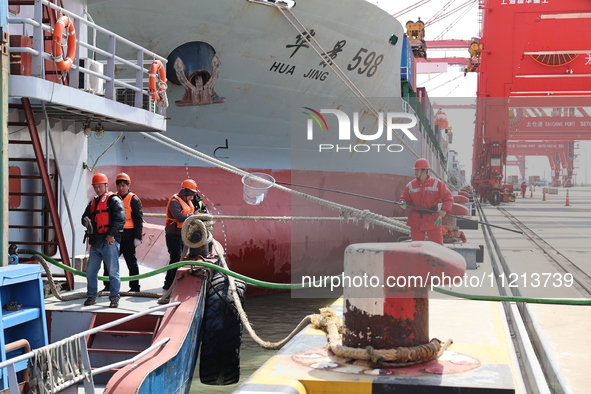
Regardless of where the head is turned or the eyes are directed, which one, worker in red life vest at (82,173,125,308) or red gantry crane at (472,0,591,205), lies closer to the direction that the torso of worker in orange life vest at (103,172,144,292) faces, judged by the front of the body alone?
the worker in red life vest

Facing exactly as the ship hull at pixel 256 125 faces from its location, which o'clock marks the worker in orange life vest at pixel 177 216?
The worker in orange life vest is roughly at 11 o'clock from the ship hull.

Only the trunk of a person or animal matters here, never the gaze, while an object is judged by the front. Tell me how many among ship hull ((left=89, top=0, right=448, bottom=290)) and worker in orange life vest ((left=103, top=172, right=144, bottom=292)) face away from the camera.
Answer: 0

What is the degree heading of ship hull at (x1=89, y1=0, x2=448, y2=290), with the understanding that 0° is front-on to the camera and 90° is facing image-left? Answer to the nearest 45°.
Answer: approximately 45°

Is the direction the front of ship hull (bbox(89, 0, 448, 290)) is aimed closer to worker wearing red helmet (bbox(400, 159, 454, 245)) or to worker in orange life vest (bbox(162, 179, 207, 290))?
the worker in orange life vest

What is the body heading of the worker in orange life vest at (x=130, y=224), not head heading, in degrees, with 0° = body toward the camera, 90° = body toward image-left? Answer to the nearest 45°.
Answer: approximately 45°

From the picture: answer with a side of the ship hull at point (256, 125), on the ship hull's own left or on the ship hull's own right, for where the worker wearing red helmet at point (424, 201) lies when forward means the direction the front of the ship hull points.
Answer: on the ship hull's own left

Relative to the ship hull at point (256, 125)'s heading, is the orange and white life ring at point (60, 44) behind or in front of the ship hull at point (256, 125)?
in front

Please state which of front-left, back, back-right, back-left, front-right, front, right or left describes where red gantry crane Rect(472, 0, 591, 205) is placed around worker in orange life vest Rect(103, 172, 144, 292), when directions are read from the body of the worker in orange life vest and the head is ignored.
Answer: back

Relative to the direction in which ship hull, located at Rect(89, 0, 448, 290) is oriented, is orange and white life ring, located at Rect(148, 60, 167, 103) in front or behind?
in front

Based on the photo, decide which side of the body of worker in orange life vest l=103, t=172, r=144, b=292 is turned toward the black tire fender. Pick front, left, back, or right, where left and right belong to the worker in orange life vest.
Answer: left

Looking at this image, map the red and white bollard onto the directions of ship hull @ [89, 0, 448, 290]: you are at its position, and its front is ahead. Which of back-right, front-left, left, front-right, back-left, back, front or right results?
front-left

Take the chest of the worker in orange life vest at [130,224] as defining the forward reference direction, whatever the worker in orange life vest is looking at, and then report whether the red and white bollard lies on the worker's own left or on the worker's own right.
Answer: on the worker's own left
